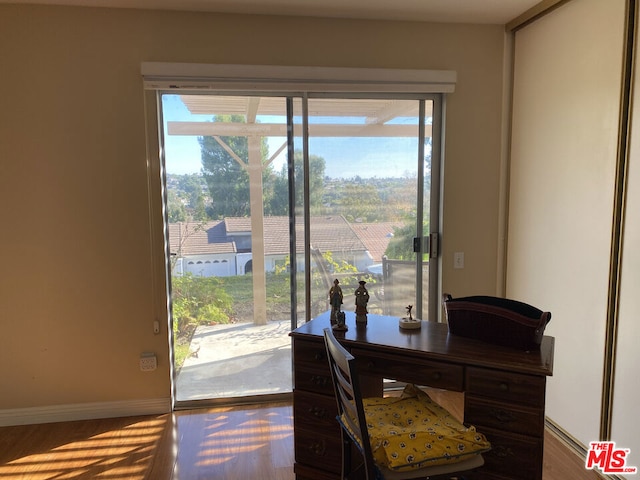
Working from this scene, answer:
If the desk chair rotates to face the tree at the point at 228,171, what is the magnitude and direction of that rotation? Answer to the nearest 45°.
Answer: approximately 90° to its left

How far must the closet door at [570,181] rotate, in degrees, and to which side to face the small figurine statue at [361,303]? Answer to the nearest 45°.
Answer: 0° — it already faces it

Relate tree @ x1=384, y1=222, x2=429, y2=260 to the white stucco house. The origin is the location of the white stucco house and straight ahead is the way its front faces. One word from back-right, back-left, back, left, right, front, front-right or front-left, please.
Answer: left

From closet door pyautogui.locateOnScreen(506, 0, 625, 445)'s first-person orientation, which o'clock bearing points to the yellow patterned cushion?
The yellow patterned cushion is roughly at 11 o'clock from the closet door.

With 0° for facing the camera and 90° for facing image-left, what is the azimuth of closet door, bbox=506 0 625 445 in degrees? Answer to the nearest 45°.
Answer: approximately 45°

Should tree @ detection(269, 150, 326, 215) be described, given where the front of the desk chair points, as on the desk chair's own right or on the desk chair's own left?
on the desk chair's own left

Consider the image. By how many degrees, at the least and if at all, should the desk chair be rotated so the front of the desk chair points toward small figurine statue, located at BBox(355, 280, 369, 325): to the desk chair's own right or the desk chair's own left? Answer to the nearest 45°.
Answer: approximately 45° to the desk chair's own left

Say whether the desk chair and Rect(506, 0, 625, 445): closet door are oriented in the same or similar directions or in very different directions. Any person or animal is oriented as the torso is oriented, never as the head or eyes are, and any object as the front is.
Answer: very different directions

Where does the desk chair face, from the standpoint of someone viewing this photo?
facing away from the viewer and to the right of the viewer

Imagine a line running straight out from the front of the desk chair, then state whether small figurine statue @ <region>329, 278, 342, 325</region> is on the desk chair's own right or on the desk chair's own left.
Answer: on the desk chair's own left

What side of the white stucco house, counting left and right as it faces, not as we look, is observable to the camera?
front

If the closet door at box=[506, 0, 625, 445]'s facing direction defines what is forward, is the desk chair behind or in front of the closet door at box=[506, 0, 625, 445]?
in front

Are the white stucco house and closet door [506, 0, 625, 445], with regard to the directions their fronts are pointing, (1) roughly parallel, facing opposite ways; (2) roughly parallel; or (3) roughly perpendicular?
roughly perpendicular

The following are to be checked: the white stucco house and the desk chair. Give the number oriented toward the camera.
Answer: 1
